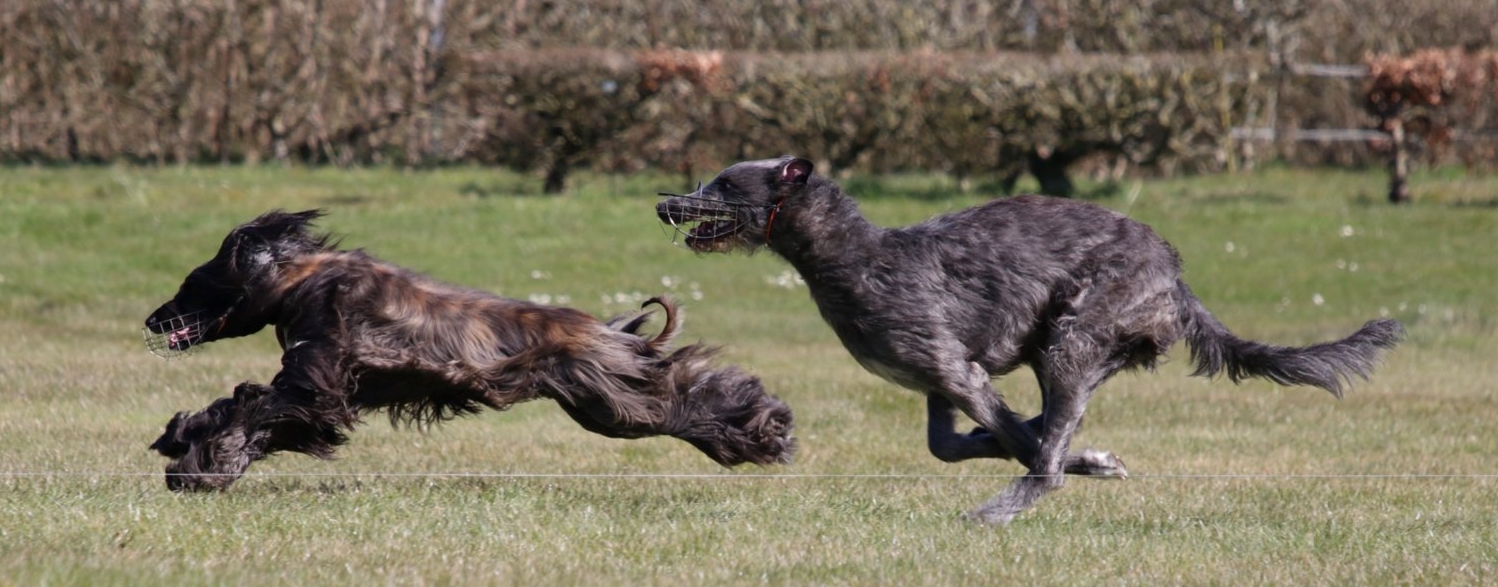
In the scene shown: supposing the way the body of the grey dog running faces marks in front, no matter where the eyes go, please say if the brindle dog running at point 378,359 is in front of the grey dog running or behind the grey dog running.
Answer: in front

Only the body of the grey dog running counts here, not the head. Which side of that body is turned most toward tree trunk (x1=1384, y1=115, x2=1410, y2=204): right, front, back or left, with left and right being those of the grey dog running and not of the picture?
right

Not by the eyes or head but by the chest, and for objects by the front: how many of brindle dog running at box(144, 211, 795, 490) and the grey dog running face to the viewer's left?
2

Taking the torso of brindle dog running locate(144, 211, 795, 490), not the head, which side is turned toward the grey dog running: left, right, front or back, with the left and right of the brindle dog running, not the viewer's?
back

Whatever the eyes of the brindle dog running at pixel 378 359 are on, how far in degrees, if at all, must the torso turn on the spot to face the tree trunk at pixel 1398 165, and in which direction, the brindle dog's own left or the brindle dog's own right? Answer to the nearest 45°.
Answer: approximately 135° to the brindle dog's own right

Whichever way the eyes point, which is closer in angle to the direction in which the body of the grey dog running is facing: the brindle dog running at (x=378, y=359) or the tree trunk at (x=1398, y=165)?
the brindle dog running

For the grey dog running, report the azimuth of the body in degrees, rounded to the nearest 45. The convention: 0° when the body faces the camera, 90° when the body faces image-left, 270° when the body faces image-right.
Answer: approximately 90°

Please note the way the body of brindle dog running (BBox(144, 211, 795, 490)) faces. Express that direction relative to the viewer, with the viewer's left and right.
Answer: facing to the left of the viewer
